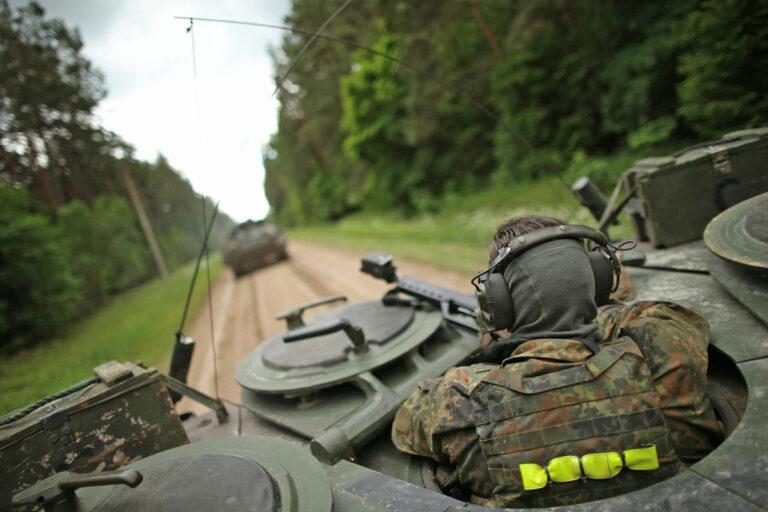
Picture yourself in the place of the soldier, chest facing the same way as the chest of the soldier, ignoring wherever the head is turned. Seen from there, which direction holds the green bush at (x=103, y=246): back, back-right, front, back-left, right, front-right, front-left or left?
front-left

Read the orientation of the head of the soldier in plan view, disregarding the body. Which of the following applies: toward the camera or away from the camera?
away from the camera

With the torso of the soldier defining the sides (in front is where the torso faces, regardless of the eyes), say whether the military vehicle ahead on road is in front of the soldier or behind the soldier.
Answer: in front

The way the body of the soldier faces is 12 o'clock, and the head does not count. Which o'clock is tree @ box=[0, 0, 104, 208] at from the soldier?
The tree is roughly at 10 o'clock from the soldier.

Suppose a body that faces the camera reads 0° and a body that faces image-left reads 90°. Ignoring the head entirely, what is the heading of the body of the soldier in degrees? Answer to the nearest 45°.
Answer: approximately 180°
